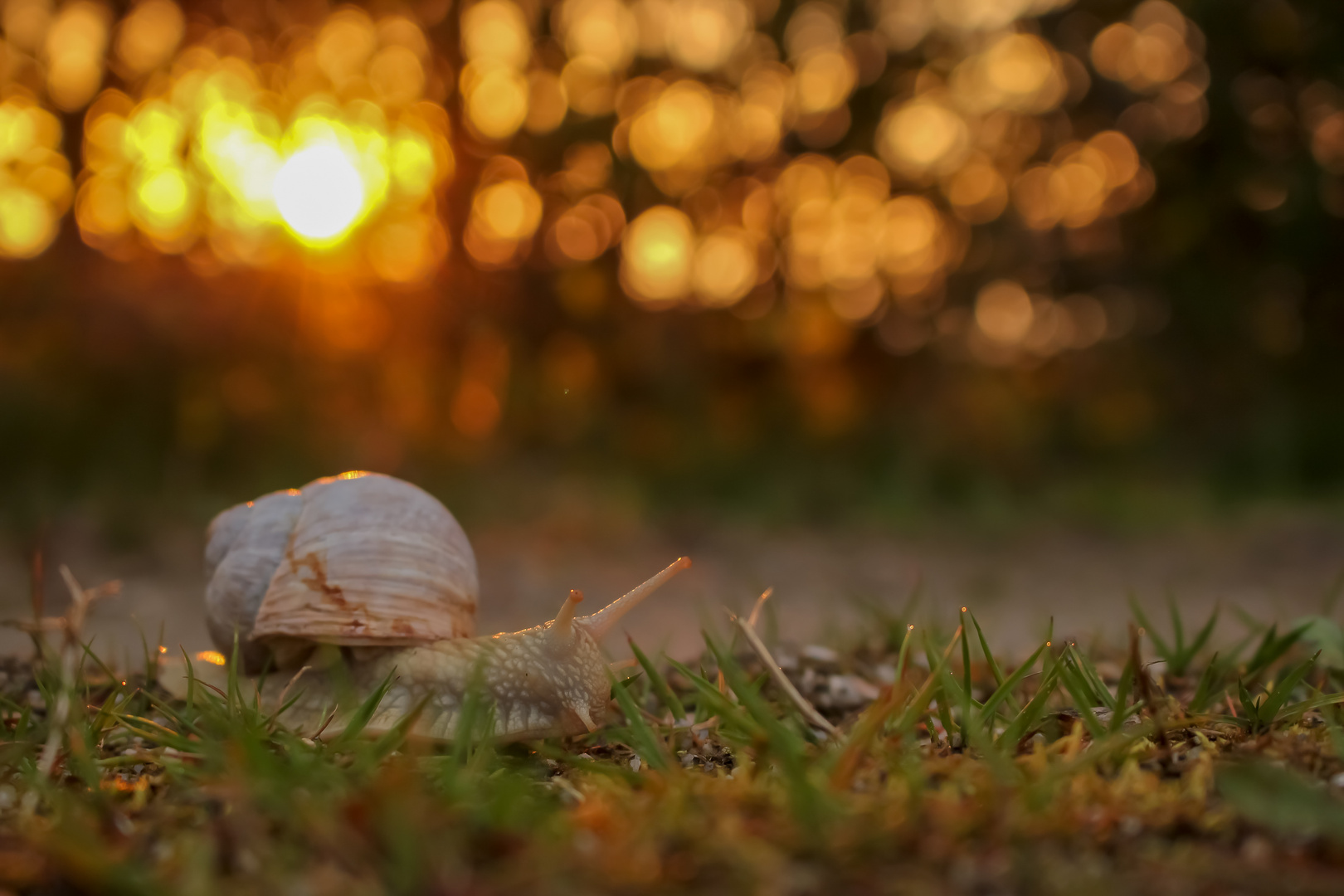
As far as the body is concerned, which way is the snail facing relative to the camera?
to the viewer's right

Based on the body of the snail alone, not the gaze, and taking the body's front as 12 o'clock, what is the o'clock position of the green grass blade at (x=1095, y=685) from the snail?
The green grass blade is roughly at 1 o'clock from the snail.

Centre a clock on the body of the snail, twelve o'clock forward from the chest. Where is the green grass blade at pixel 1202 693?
The green grass blade is roughly at 1 o'clock from the snail.

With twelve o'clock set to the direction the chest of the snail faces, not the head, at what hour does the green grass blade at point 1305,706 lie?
The green grass blade is roughly at 1 o'clock from the snail.

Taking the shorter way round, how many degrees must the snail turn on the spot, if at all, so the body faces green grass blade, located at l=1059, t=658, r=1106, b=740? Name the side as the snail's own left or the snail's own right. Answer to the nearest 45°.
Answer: approximately 45° to the snail's own right

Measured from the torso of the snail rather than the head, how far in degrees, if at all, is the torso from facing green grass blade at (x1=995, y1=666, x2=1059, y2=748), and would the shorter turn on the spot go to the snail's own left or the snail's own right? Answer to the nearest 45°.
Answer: approximately 45° to the snail's own right

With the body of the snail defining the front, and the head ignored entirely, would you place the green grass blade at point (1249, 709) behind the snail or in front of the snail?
in front

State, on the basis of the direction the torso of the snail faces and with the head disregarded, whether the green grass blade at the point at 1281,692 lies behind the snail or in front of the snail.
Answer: in front

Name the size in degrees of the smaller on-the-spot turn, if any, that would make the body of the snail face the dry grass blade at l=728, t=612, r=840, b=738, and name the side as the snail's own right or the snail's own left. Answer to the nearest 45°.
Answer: approximately 45° to the snail's own right

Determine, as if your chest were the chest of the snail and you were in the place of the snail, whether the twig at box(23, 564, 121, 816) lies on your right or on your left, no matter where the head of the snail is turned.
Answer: on your right

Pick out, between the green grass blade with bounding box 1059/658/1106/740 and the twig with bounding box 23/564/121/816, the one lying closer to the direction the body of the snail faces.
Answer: the green grass blade
